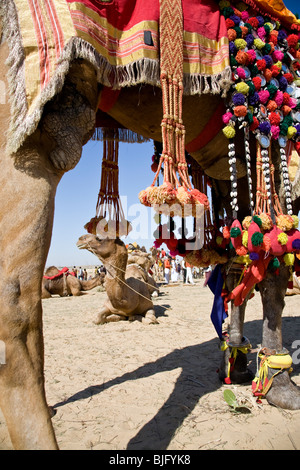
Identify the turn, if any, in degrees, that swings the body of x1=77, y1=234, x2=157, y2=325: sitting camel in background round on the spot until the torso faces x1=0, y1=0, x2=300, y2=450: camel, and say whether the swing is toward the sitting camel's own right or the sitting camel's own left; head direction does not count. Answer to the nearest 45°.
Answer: approximately 45° to the sitting camel's own left

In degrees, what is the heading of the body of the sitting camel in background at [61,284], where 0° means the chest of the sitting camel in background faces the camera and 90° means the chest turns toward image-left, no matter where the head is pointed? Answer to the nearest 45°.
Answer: approximately 270°

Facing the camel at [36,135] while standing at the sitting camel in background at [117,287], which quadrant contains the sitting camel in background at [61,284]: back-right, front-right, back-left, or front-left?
back-right

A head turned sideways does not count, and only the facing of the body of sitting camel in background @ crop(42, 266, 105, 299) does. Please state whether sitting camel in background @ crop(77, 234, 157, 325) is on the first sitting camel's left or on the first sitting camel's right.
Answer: on the first sitting camel's right

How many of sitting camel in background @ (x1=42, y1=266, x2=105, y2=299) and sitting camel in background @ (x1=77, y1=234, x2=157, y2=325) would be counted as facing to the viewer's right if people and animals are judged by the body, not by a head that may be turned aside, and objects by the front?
1

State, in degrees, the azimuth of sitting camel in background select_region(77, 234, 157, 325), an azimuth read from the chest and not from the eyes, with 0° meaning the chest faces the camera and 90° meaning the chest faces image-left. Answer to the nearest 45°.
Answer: approximately 45°

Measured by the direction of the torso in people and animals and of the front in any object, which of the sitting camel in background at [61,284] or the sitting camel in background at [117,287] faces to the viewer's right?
the sitting camel in background at [61,284]

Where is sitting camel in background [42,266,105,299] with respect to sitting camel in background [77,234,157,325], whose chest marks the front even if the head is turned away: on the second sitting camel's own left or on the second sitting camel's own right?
on the second sitting camel's own right

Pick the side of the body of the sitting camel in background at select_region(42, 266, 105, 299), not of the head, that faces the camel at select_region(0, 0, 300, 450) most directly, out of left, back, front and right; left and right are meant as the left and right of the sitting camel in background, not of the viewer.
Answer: right
